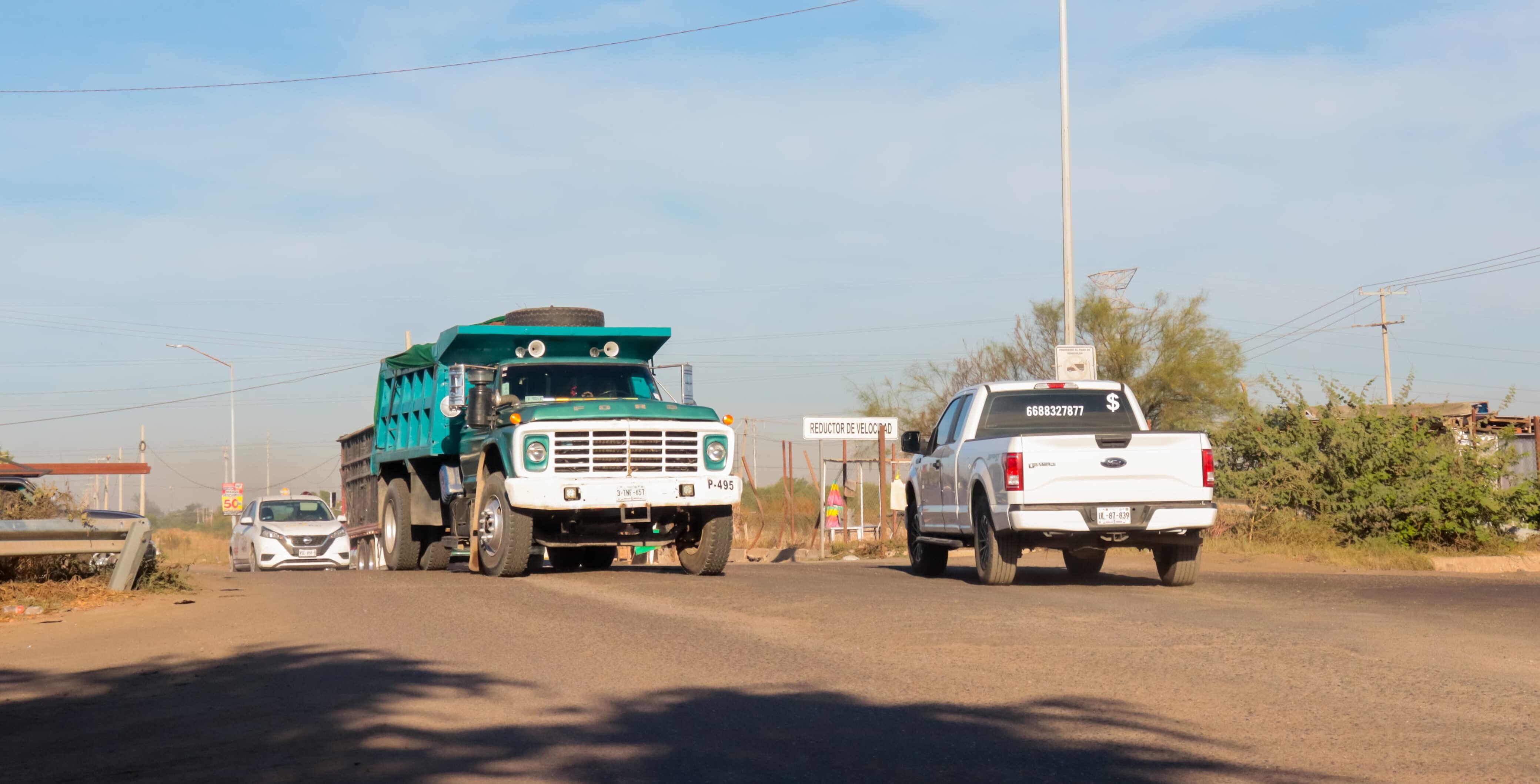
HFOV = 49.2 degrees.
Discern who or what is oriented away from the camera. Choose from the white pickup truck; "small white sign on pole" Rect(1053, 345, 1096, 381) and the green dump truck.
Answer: the white pickup truck

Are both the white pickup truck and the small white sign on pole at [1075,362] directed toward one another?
yes

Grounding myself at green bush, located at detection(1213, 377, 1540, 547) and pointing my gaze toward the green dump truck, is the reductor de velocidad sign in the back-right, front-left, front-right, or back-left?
front-right

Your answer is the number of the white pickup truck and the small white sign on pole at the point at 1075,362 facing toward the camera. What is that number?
1

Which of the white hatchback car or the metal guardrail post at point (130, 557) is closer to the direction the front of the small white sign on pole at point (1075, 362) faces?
the metal guardrail post

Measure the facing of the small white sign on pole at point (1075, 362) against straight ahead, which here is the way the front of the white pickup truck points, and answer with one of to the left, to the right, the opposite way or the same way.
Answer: the opposite way

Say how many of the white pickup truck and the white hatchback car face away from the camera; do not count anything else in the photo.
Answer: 1

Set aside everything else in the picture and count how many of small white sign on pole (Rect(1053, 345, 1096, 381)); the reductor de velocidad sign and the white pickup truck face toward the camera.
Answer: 2

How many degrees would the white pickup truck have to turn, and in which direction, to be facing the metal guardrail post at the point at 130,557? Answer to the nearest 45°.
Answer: approximately 90° to its left

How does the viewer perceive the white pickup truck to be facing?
facing away from the viewer

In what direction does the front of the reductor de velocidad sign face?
toward the camera

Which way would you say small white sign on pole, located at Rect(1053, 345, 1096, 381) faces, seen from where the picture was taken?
facing the viewer

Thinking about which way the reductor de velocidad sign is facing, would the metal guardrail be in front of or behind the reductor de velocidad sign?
in front

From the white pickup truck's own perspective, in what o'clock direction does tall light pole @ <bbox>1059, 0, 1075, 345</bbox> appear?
The tall light pole is roughly at 12 o'clock from the white pickup truck.

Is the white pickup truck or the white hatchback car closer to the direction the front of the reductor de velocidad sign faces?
the white pickup truck

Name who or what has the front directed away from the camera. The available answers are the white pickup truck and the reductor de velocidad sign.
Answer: the white pickup truck
